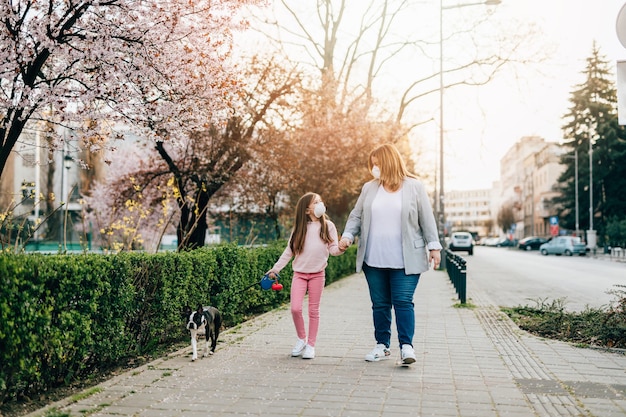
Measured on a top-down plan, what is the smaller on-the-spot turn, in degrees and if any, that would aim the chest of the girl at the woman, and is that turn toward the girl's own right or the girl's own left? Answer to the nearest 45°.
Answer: approximately 45° to the girl's own left

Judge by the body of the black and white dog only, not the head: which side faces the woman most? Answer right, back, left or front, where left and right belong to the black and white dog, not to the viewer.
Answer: left

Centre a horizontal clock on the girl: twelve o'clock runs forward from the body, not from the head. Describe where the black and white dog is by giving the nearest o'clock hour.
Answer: The black and white dog is roughly at 3 o'clock from the girl.

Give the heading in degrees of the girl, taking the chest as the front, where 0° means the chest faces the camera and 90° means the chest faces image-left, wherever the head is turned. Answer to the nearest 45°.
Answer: approximately 0°

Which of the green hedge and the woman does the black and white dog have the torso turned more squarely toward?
the green hedge

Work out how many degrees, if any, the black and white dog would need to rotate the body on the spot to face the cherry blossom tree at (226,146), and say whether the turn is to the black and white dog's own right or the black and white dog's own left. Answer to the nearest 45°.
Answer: approximately 135° to the black and white dog's own right

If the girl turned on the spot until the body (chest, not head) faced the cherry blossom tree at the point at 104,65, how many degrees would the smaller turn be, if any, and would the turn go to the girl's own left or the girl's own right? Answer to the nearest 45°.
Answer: approximately 135° to the girl's own right

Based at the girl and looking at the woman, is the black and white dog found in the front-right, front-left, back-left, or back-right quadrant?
back-right

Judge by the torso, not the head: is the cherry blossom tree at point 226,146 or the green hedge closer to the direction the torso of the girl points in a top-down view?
the green hedge
